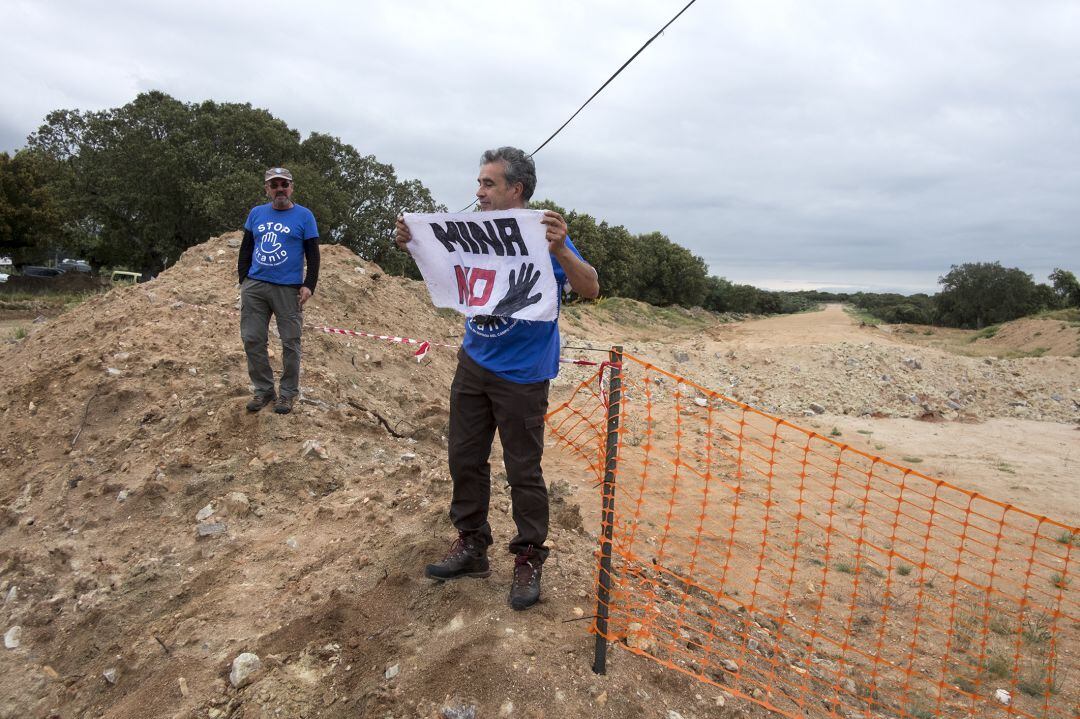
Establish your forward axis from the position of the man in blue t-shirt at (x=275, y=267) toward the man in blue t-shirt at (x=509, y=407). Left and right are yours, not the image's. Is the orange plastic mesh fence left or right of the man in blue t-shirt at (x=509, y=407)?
left

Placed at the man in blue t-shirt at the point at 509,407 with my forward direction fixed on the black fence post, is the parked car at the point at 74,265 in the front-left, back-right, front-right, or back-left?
back-left

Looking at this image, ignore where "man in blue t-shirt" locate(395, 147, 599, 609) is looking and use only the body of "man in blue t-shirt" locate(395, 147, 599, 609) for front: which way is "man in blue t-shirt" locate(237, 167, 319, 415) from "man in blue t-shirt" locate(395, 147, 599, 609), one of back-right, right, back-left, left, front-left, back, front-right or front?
right

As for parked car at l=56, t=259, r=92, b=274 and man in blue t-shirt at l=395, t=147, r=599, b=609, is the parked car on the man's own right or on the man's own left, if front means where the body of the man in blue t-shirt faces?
on the man's own right

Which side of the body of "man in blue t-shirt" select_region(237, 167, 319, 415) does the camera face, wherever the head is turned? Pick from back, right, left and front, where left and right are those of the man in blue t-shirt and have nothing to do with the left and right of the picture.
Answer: front

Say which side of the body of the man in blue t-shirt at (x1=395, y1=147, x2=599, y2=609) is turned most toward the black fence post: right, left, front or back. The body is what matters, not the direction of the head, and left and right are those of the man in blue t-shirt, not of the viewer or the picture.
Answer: left

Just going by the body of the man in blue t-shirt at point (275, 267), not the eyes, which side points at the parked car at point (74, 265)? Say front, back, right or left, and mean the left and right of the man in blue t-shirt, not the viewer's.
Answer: back

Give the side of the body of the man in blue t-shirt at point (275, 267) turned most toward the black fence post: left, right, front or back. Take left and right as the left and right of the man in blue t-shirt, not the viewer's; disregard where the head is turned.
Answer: front

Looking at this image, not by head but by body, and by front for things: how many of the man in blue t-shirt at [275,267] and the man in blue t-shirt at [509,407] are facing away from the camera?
0
